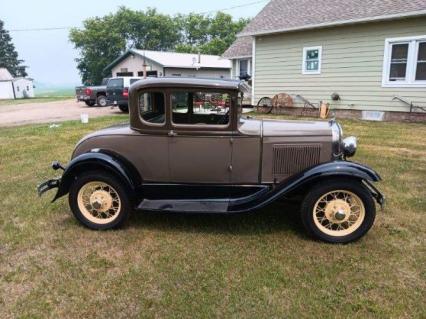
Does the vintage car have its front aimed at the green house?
no

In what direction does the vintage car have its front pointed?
to the viewer's right

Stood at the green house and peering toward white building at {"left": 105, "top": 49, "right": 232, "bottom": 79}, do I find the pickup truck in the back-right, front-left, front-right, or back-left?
front-left

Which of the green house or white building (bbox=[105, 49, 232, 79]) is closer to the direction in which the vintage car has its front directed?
the green house

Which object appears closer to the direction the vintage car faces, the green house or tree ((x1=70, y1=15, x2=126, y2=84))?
the green house

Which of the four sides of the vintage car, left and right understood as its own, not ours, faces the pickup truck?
left

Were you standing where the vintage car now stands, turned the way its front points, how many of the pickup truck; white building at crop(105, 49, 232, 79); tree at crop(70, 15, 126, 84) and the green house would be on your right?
0

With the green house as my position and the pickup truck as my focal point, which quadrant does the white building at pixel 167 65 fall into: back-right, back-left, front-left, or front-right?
front-right

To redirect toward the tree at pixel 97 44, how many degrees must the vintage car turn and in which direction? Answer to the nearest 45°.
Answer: approximately 90° to its left

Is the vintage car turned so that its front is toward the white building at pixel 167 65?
no

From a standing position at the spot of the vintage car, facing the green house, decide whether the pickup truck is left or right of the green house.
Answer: left

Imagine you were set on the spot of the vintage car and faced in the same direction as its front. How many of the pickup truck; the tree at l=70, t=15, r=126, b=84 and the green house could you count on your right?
0

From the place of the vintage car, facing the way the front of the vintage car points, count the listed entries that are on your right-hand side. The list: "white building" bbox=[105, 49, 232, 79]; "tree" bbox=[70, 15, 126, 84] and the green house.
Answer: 0
